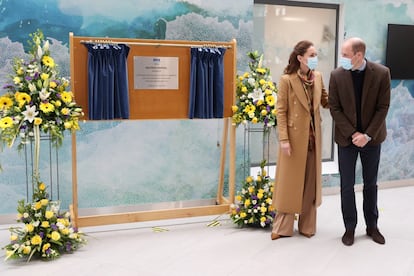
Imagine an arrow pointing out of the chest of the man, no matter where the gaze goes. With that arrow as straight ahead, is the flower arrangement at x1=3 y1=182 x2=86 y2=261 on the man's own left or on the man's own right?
on the man's own right

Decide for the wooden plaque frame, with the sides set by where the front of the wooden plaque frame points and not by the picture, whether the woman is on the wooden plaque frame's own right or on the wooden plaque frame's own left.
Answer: on the wooden plaque frame's own left

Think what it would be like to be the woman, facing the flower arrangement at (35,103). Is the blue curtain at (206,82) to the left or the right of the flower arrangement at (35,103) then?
right

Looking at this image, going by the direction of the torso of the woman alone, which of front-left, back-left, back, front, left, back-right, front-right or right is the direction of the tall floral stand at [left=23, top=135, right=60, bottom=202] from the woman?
back-right

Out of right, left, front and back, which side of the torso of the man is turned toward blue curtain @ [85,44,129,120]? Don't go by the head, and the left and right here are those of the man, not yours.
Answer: right

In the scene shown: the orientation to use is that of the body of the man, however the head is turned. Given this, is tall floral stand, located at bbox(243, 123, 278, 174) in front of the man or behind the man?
behind

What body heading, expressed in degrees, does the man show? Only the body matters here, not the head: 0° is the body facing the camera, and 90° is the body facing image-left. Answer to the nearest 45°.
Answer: approximately 0°

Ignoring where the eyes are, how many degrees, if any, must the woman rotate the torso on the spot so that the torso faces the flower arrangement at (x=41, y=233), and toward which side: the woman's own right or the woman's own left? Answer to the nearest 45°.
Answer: approximately 135° to the woman's own right

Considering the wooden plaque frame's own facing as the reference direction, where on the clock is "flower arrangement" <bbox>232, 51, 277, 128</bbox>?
The flower arrangement is roughly at 9 o'clock from the wooden plaque frame.

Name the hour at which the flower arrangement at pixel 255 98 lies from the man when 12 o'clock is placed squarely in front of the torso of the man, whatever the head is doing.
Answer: The flower arrangement is roughly at 4 o'clock from the man.

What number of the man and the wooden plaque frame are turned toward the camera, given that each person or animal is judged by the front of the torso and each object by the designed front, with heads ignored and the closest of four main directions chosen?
2

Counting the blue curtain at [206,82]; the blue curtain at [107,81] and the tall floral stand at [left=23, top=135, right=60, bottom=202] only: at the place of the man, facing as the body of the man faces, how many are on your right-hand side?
3

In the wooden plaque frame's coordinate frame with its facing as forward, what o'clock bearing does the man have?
The man is roughly at 10 o'clock from the wooden plaque frame.
